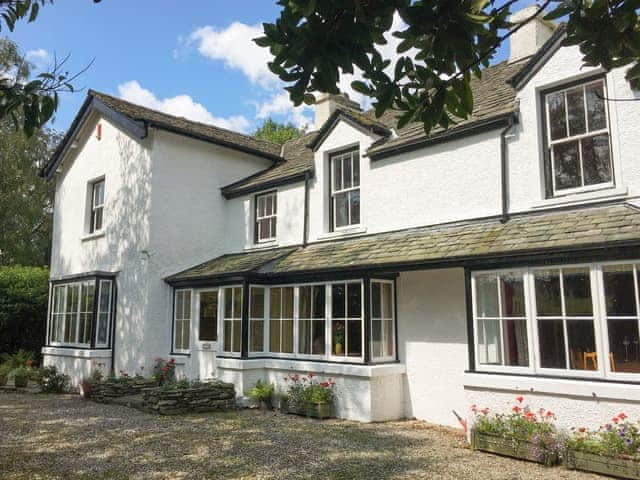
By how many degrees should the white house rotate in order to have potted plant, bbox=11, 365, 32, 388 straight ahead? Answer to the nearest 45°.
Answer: approximately 90° to its right

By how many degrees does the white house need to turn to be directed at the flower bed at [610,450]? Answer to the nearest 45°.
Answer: approximately 90° to its left

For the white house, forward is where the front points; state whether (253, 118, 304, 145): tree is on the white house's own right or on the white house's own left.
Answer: on the white house's own right

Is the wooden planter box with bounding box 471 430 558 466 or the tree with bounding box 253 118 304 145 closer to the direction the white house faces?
the wooden planter box

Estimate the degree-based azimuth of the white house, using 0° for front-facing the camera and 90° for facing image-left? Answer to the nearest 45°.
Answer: approximately 45°
